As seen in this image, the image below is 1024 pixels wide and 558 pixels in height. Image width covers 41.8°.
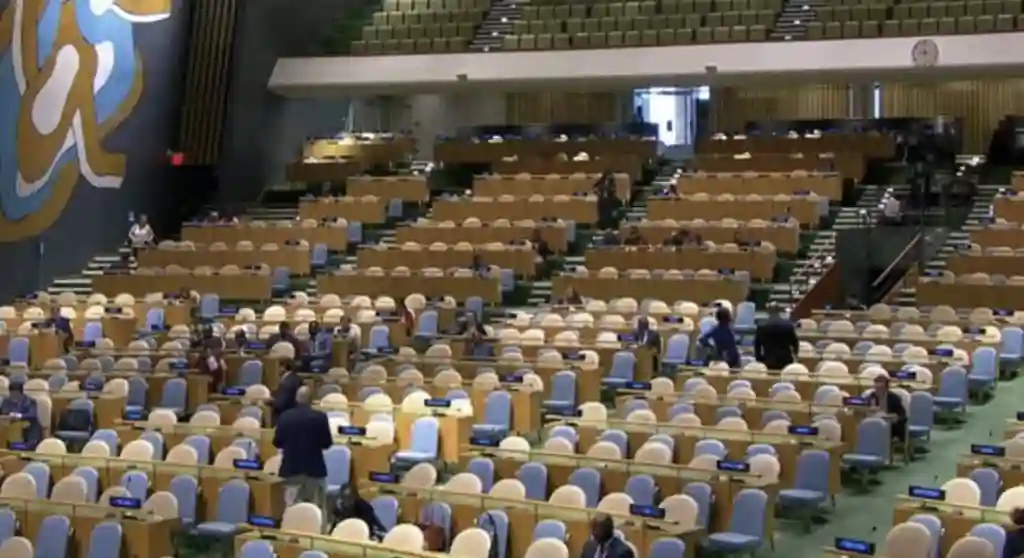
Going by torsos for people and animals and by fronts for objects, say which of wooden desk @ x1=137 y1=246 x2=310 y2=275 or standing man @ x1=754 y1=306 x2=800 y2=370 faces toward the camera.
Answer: the wooden desk

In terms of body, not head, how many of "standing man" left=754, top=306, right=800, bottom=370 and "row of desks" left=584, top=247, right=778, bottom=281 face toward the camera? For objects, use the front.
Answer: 1

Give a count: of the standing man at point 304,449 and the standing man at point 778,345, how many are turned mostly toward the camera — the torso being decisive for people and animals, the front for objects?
0

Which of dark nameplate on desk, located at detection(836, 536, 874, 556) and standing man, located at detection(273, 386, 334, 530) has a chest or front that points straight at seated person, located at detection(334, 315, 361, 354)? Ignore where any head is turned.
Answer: the standing man

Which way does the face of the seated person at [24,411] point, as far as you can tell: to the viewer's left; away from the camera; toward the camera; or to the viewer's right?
toward the camera

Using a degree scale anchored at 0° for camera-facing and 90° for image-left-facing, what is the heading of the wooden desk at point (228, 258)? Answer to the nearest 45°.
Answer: approximately 0°

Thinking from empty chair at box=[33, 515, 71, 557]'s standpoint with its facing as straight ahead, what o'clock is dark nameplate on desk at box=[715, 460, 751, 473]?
The dark nameplate on desk is roughly at 8 o'clock from the empty chair.

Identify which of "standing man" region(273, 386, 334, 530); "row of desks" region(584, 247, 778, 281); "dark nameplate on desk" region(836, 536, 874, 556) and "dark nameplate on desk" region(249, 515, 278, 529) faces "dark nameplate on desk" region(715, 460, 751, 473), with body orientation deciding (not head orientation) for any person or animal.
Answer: the row of desks

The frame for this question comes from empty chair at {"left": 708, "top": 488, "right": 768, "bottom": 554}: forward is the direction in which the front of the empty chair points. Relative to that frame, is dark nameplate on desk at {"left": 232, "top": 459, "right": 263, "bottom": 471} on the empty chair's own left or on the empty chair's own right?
on the empty chair's own right

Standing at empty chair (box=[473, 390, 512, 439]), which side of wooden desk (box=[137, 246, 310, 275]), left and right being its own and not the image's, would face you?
front

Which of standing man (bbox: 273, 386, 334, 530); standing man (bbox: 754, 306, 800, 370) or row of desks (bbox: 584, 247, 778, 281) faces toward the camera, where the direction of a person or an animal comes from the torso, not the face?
the row of desks

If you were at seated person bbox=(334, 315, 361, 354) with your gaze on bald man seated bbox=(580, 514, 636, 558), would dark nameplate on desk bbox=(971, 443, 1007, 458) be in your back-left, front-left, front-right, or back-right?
front-left

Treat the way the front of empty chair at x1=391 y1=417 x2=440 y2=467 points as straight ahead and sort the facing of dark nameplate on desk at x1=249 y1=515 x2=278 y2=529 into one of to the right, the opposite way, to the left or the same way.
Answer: the same way

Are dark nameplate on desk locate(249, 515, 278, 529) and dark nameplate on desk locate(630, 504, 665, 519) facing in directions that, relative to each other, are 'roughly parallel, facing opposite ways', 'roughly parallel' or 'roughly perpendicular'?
roughly parallel

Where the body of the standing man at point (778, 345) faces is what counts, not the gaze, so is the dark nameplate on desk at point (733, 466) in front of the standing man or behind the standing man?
behind

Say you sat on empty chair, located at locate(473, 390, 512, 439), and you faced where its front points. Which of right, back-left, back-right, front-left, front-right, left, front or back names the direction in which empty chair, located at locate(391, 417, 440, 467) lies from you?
front

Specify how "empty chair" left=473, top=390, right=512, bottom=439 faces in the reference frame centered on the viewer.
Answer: facing the viewer and to the left of the viewer
